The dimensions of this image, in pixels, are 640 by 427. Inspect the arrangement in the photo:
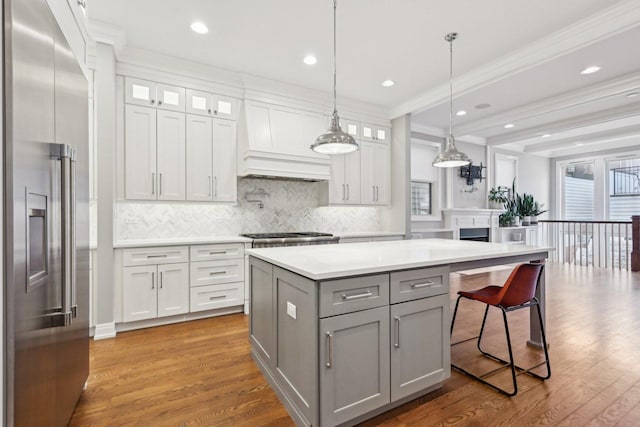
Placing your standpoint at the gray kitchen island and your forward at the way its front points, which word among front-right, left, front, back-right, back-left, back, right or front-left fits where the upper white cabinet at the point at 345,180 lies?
back-left

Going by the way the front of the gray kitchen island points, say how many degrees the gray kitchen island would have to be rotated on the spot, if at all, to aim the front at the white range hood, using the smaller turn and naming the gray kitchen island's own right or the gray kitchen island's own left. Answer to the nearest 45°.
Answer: approximately 180°

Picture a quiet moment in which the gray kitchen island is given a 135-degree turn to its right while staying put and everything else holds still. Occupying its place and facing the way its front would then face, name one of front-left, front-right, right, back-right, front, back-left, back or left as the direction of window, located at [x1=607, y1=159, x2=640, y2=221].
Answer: back-right

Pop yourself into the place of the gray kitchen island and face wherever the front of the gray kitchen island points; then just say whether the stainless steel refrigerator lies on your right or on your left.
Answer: on your right

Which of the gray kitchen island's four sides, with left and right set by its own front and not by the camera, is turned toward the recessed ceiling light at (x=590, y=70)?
left

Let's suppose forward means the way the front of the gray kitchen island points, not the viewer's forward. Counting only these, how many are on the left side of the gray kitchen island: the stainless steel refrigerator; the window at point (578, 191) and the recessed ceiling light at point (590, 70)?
2

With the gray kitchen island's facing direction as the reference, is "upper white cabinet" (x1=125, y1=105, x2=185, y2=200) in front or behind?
behind

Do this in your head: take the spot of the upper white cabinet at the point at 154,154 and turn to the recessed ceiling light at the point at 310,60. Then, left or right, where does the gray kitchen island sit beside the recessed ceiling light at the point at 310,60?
right

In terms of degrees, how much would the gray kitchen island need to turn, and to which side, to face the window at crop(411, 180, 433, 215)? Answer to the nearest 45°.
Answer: approximately 135° to its left

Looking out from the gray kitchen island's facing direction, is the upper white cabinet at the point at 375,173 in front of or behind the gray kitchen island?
behind

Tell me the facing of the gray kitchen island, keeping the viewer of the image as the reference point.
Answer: facing the viewer and to the right of the viewer
